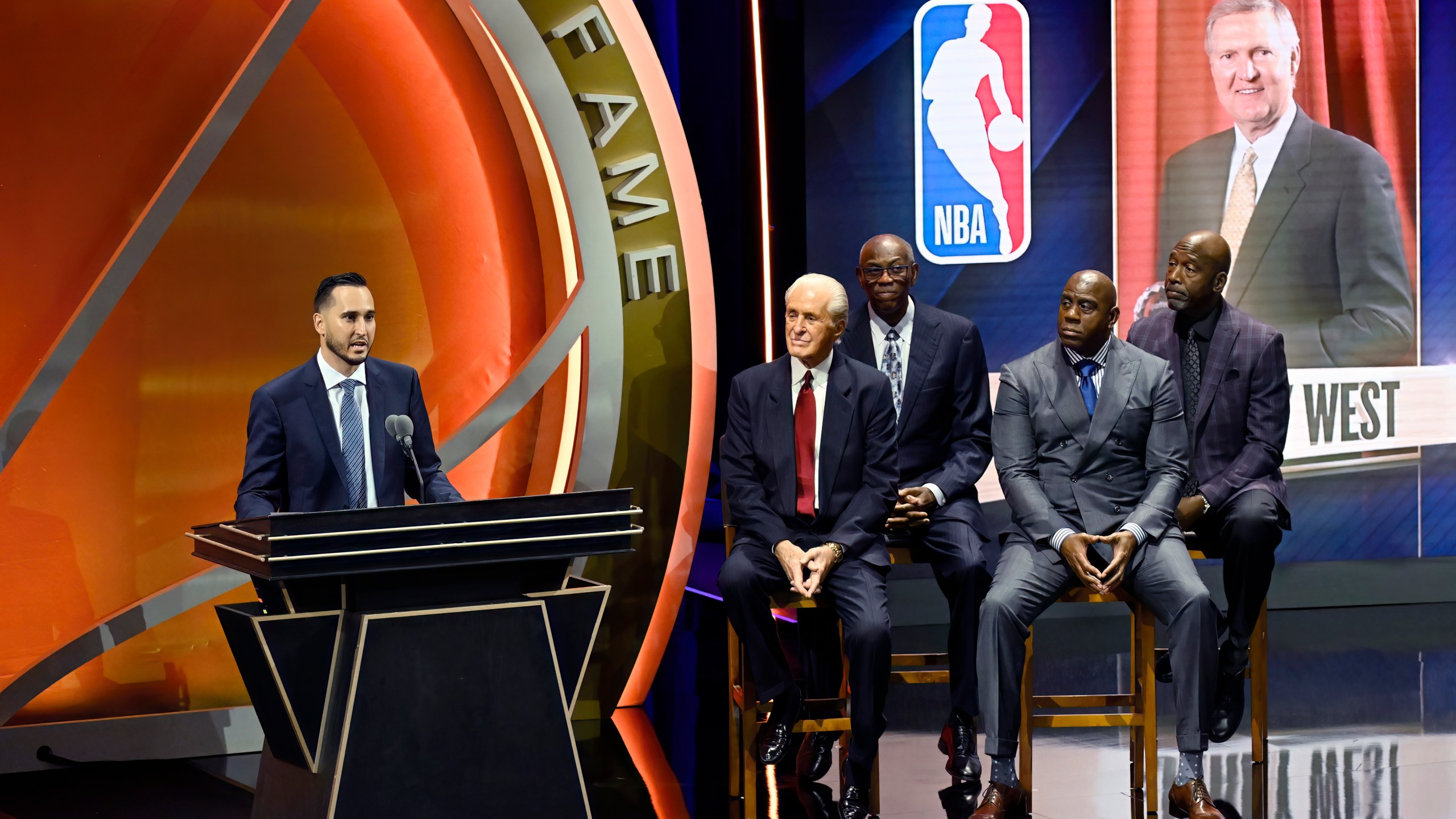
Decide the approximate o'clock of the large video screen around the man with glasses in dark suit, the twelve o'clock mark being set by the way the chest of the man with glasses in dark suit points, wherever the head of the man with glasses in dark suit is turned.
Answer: The large video screen is roughly at 7 o'clock from the man with glasses in dark suit.

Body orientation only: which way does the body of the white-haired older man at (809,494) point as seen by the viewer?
toward the camera

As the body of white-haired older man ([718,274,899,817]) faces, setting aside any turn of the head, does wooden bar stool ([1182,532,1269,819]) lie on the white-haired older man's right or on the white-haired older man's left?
on the white-haired older man's left

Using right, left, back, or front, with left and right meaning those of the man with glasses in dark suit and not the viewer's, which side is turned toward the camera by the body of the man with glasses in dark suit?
front

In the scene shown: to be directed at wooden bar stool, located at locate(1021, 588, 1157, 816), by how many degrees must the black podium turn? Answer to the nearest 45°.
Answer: approximately 45° to its left

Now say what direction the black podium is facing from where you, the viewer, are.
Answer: facing the viewer and to the right of the viewer

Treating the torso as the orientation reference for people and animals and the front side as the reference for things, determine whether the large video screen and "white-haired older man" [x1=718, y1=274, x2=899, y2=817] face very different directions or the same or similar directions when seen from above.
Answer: same or similar directions

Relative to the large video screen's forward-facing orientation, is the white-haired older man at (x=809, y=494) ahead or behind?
ahead

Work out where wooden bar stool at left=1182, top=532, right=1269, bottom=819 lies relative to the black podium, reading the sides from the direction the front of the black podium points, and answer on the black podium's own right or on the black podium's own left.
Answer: on the black podium's own left

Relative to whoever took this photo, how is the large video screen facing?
facing the viewer

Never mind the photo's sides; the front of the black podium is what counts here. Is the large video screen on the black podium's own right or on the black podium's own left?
on the black podium's own left

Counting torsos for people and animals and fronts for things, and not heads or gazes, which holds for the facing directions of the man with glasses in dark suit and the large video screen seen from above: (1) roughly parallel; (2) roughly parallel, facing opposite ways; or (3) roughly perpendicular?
roughly parallel
